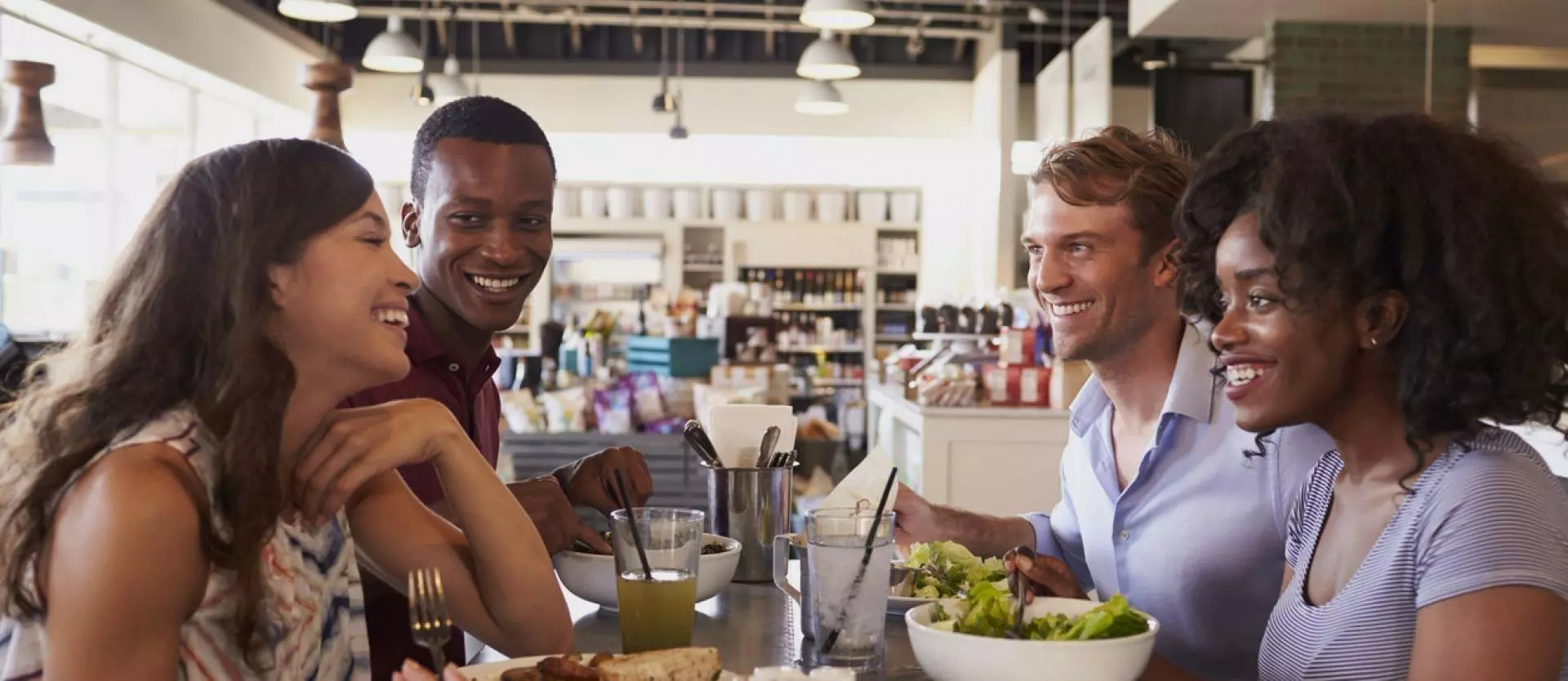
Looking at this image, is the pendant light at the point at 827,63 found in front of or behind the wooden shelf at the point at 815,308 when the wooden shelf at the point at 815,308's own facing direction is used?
in front

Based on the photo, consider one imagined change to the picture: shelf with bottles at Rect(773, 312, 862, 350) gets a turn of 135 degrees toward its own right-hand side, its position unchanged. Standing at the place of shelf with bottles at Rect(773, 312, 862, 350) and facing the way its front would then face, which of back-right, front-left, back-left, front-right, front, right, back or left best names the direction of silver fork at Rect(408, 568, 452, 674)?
back-left

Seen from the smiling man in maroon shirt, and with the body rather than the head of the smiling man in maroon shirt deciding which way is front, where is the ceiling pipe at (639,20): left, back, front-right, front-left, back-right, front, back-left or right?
back-left

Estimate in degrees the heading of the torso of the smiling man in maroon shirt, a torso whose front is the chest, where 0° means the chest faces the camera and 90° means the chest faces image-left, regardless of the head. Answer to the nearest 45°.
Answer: approximately 315°

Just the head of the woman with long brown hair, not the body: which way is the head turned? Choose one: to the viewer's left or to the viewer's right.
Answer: to the viewer's right

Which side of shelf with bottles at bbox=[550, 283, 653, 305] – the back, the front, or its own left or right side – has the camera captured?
front

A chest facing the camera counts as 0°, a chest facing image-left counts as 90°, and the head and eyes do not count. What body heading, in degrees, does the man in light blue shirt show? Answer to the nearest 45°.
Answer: approximately 45°

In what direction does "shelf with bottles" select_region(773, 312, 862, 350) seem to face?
toward the camera

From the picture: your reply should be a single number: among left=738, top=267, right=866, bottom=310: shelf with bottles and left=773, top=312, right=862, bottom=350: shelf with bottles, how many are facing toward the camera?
2

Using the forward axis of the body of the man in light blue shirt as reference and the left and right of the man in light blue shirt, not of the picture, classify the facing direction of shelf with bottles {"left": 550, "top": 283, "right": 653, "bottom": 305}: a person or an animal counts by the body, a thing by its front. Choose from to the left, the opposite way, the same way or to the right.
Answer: to the left

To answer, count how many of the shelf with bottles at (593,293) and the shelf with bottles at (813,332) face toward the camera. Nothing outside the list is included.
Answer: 2

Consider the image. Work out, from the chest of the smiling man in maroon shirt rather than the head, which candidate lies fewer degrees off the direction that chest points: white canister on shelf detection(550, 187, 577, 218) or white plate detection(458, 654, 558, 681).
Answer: the white plate
